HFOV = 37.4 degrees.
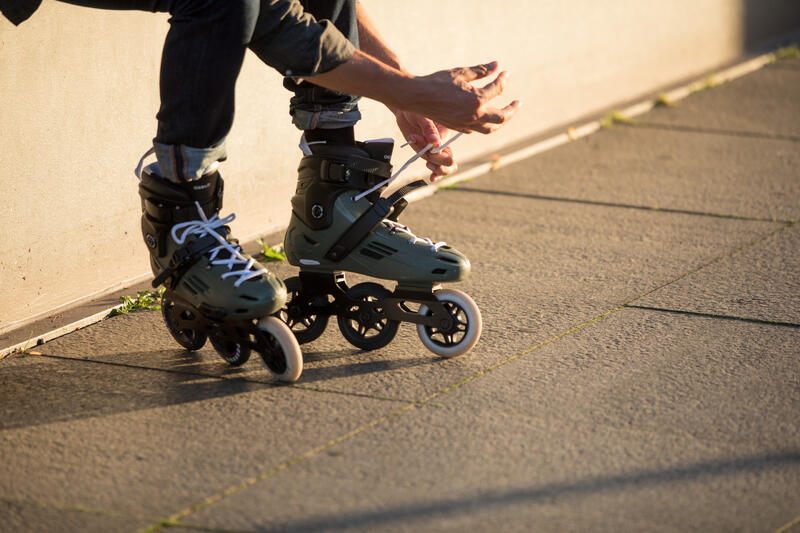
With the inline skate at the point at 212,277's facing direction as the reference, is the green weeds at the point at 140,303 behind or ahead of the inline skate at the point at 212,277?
behind

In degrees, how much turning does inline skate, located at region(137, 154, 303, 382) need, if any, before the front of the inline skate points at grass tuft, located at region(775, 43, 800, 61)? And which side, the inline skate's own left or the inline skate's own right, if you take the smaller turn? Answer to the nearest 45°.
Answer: approximately 90° to the inline skate's own left

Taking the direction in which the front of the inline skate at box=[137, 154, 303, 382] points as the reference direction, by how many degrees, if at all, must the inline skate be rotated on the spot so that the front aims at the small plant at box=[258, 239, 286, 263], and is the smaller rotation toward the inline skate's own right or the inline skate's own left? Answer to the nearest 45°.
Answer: approximately 135° to the inline skate's own left

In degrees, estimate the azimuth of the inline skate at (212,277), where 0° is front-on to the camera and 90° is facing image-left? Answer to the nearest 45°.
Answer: approximately 315°

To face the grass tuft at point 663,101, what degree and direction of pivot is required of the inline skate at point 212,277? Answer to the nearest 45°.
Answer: approximately 90° to its left

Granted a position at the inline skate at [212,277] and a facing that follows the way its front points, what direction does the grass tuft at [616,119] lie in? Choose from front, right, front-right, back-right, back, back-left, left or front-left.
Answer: left
